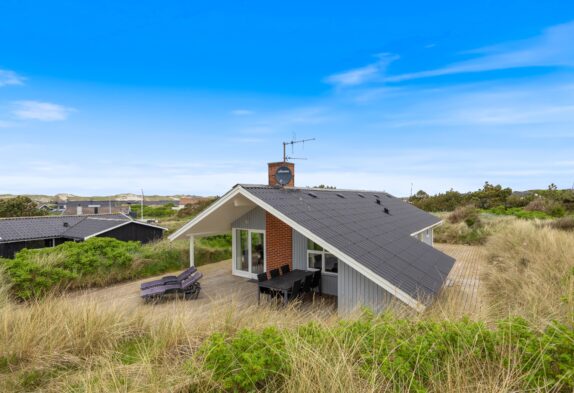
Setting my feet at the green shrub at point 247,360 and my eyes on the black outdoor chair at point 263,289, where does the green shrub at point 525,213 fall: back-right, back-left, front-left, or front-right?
front-right

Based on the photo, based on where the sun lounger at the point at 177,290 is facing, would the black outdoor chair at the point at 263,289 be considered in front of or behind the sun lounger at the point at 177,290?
behind

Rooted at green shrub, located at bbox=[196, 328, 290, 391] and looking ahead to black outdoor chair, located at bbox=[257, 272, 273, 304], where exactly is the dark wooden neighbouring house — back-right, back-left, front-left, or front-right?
front-left

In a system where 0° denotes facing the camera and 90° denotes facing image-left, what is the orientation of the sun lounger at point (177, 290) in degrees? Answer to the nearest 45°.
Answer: approximately 90°

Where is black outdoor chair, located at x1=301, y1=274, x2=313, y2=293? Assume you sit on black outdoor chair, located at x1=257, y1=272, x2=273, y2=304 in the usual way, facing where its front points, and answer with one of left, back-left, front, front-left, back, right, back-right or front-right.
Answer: front-left

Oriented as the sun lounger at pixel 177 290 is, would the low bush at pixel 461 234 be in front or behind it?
behind

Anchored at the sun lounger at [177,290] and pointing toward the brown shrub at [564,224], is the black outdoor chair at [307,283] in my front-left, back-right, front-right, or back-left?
front-right

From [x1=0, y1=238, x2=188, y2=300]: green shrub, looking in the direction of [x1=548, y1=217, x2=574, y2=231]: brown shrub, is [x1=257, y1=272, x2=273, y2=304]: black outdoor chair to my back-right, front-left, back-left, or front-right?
front-right

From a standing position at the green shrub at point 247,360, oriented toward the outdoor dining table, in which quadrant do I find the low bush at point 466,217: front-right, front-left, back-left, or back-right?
front-right

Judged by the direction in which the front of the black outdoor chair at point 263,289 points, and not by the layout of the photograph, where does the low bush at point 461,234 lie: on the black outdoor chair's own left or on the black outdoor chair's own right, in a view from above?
on the black outdoor chair's own left

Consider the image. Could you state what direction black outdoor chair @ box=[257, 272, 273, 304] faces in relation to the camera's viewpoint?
facing the viewer and to the right of the viewer

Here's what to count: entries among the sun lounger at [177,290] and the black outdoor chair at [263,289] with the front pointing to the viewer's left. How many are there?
1

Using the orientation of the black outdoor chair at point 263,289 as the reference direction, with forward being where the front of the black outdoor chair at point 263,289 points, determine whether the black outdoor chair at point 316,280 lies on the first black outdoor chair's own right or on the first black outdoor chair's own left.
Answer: on the first black outdoor chair's own left

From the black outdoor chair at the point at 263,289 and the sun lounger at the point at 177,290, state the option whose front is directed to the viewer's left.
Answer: the sun lounger
